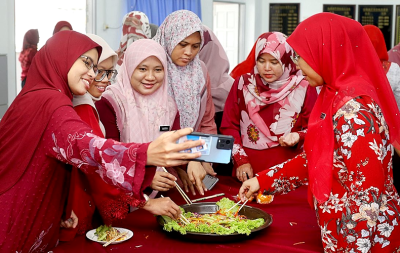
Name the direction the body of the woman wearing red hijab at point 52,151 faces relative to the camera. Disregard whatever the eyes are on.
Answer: to the viewer's right

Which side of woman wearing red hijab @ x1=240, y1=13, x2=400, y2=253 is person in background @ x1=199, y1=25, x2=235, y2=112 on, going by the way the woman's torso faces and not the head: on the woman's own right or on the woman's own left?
on the woman's own right

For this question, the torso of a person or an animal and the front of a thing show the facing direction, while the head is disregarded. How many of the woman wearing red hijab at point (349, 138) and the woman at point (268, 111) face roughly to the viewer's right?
0

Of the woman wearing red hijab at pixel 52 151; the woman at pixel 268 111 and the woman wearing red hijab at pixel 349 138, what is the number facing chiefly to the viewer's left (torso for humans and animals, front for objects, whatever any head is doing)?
1

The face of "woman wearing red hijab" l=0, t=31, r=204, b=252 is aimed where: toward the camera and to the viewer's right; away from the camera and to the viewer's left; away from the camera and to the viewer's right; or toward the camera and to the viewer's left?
toward the camera and to the viewer's right

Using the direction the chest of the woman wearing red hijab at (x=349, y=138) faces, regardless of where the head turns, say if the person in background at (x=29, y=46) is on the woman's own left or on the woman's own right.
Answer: on the woman's own right

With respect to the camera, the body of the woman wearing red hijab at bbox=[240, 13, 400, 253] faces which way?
to the viewer's left

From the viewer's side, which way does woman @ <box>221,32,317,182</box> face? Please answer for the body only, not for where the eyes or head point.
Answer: toward the camera

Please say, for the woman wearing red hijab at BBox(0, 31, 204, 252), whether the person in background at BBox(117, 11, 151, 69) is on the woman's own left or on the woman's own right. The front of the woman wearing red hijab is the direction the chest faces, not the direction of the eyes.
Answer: on the woman's own left

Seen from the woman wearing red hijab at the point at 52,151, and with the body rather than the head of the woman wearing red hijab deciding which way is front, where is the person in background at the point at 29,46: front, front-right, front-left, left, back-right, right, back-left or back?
left

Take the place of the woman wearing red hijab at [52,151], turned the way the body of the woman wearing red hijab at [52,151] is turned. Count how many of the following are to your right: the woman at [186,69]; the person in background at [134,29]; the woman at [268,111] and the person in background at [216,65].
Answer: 0

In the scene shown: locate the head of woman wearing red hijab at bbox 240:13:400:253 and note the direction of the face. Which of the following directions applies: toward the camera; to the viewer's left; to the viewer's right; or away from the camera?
to the viewer's left

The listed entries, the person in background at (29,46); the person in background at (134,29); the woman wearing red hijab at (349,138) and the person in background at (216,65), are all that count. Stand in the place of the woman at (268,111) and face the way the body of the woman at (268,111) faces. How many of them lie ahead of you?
1
